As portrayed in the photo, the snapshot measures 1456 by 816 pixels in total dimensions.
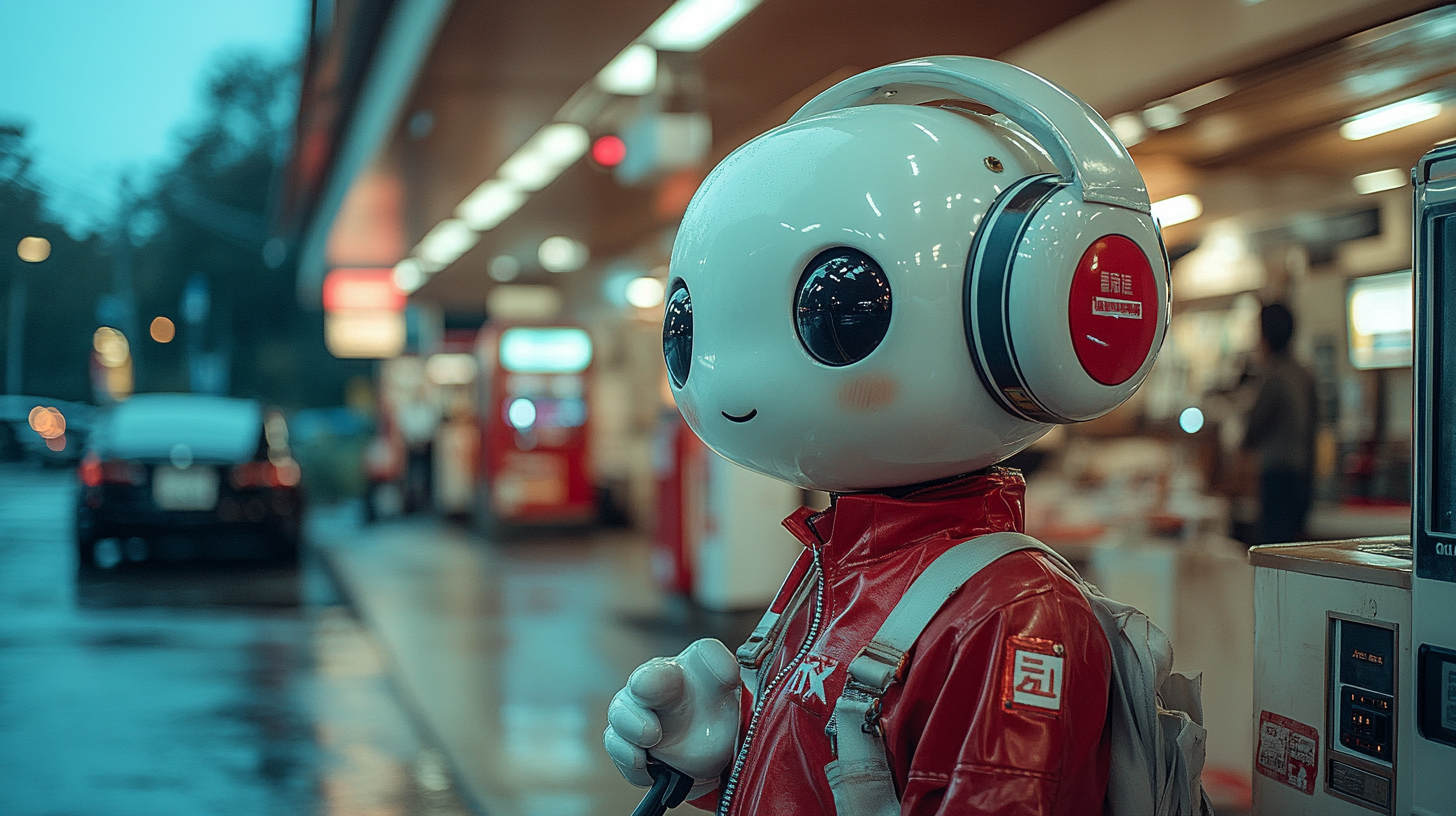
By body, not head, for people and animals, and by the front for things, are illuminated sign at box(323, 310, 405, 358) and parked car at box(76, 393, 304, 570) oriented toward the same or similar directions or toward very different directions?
very different directions

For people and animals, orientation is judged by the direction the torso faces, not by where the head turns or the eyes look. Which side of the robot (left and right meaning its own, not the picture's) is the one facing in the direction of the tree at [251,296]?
right

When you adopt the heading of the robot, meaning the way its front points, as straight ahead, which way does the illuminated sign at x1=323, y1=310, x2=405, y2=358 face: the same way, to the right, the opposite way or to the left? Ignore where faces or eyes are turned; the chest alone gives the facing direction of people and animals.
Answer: to the left

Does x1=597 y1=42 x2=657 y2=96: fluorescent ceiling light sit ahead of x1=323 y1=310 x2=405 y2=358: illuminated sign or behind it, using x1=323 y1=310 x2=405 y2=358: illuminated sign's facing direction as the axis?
ahead

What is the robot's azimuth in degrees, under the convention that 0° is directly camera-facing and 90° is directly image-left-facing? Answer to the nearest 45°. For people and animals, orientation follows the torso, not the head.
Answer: approximately 45°

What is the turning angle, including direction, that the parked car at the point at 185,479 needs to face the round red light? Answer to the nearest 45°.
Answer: approximately 135° to its right

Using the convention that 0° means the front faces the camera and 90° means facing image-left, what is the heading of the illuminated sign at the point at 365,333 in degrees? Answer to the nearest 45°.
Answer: approximately 0°

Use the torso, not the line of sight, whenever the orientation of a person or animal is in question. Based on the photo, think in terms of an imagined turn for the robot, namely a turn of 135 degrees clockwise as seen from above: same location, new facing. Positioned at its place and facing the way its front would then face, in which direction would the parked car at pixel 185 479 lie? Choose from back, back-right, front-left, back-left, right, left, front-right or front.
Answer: front-left

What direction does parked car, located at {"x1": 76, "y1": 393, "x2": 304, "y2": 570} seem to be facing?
away from the camera

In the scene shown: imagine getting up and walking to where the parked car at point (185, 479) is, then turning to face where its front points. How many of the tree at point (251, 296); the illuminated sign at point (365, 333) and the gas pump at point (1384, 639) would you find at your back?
1
